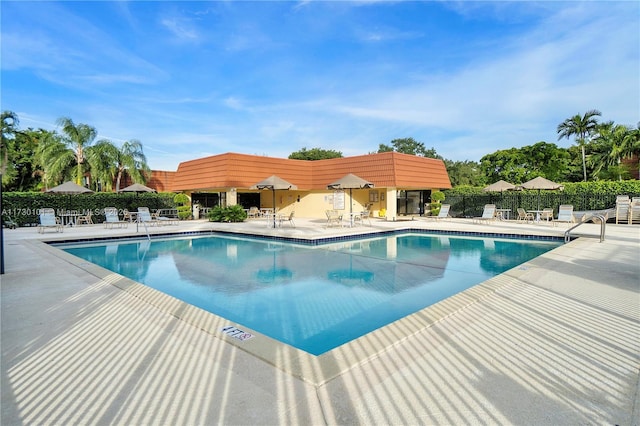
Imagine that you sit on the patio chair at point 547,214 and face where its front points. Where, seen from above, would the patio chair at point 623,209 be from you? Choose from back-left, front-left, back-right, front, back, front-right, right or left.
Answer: back-left

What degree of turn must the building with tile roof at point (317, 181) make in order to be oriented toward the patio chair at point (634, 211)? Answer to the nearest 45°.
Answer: approximately 45° to its left

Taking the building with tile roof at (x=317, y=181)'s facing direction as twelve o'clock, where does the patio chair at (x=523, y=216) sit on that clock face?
The patio chair is roughly at 10 o'clock from the building with tile roof.

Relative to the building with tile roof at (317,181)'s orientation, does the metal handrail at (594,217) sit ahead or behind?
ahead

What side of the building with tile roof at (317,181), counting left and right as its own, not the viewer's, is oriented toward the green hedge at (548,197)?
left

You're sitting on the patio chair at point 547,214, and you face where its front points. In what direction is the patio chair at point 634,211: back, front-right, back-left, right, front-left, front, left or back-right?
back-left

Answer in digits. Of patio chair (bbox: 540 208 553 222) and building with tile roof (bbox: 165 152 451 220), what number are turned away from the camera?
0
